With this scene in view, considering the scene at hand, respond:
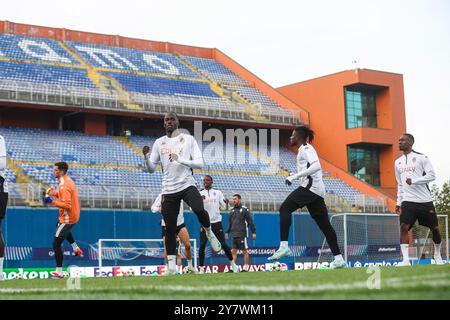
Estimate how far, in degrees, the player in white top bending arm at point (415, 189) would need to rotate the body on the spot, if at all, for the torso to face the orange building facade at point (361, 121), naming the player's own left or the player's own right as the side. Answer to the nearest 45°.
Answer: approximately 135° to the player's own right

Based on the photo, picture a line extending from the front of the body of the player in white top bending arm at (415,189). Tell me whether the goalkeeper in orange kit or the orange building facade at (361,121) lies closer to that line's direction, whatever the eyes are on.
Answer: the goalkeeper in orange kit

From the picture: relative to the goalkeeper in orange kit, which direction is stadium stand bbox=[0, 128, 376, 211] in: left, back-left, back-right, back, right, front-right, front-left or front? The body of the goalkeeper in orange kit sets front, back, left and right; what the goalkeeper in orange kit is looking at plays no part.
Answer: right

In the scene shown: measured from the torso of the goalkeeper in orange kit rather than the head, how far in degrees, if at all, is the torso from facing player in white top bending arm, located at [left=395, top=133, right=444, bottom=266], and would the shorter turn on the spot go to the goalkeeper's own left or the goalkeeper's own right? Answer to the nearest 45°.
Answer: approximately 180°

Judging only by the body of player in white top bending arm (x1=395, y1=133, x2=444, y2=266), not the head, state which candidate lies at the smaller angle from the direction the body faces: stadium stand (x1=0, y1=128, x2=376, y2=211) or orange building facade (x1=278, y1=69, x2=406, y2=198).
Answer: the stadium stand

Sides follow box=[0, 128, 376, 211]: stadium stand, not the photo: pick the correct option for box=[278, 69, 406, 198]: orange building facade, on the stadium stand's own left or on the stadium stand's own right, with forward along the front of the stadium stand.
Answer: on the stadium stand's own left

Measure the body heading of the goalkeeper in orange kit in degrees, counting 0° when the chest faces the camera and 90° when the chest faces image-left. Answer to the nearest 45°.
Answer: approximately 90°

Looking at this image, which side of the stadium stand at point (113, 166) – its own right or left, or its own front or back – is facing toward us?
front

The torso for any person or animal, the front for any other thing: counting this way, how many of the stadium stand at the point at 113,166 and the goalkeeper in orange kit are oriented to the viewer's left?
1

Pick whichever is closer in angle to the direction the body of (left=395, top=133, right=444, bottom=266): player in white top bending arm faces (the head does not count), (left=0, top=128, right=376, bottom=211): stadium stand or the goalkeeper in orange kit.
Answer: the goalkeeper in orange kit

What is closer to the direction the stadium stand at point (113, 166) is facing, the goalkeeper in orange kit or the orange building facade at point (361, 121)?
the goalkeeper in orange kit
